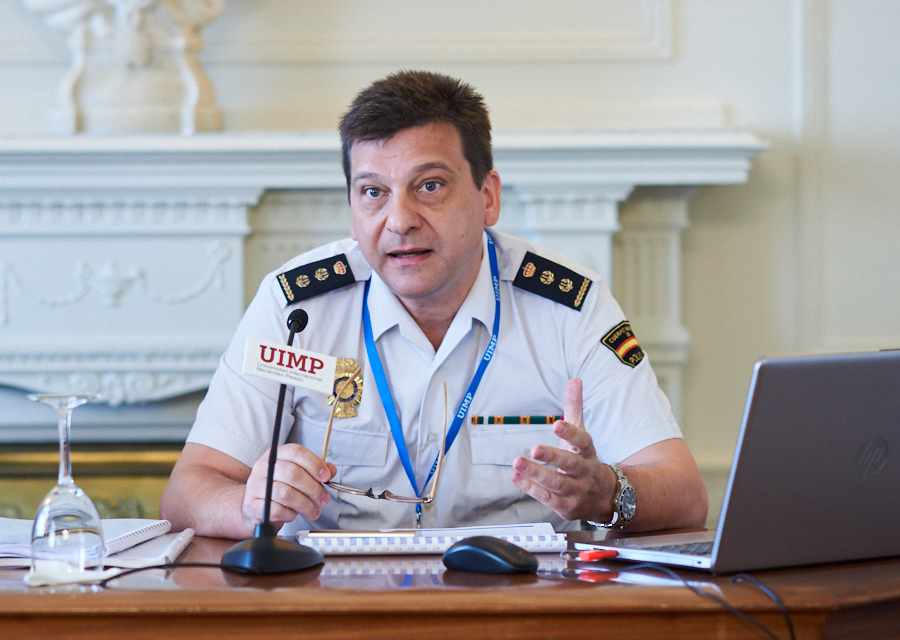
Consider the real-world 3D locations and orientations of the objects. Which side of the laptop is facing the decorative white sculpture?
front

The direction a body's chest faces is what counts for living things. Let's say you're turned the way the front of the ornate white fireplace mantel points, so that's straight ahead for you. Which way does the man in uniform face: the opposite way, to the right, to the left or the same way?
the same way

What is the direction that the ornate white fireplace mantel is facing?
toward the camera

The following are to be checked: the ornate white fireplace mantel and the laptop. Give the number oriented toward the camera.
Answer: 1

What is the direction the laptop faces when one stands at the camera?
facing away from the viewer and to the left of the viewer

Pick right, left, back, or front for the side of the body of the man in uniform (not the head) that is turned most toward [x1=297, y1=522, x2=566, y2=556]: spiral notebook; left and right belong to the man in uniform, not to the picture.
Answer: front

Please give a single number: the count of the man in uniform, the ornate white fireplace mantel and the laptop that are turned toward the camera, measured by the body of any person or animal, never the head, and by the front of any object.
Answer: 2

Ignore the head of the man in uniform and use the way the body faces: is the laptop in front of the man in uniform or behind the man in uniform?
in front

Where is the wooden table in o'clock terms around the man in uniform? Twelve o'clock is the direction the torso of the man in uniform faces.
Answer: The wooden table is roughly at 12 o'clock from the man in uniform.

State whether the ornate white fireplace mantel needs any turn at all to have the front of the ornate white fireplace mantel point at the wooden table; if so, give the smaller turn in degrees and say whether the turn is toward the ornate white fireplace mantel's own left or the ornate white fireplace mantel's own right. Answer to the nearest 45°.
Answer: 0° — it already faces it

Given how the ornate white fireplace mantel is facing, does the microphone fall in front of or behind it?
in front

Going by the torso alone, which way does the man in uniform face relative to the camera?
toward the camera

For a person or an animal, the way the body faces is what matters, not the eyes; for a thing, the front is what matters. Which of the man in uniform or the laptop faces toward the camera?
the man in uniform
